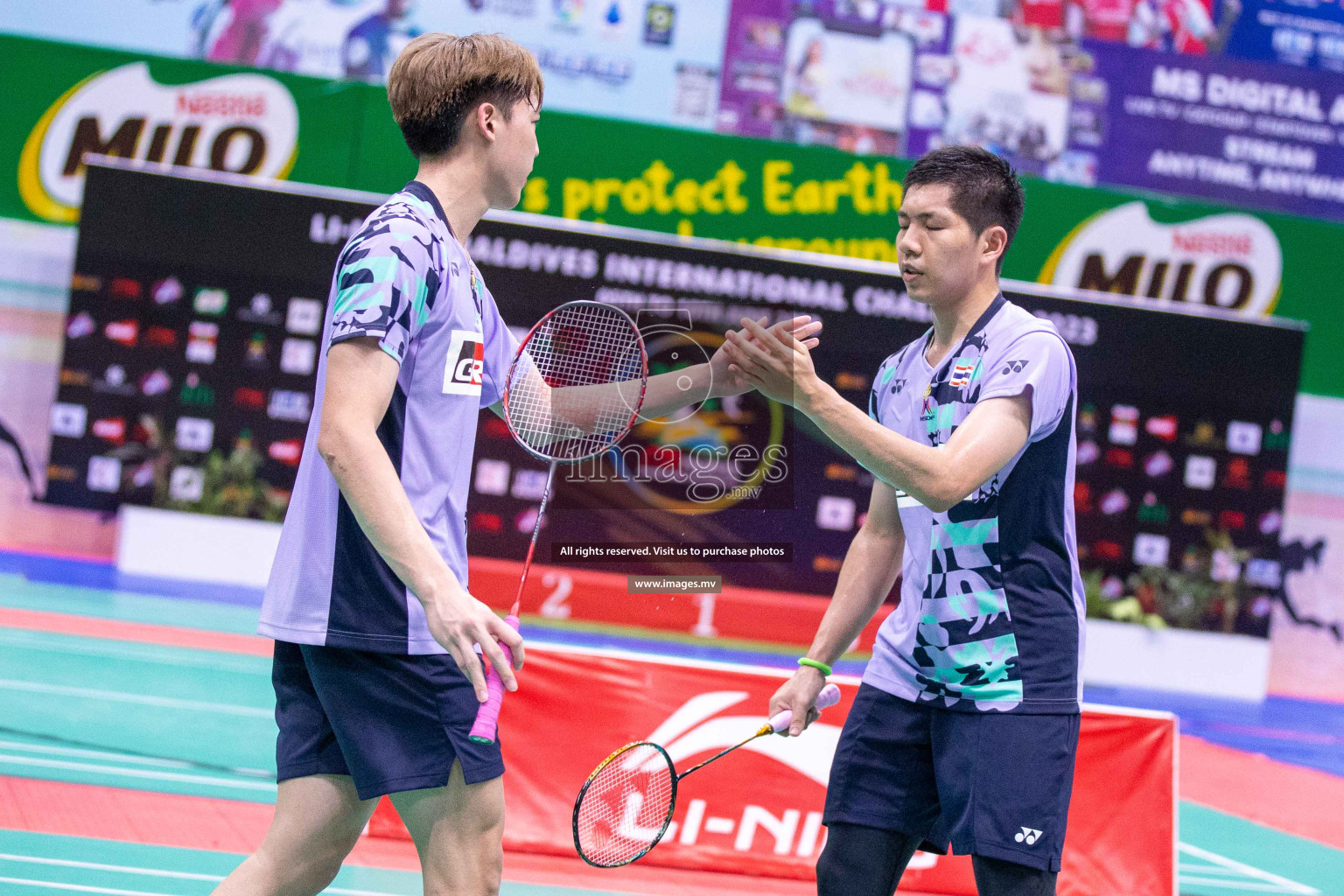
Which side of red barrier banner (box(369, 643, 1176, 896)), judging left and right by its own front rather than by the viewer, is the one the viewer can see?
front

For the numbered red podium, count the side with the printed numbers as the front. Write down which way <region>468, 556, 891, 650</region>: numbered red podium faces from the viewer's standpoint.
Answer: facing the viewer

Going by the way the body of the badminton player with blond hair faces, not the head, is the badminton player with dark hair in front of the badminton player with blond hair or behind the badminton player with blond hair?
in front

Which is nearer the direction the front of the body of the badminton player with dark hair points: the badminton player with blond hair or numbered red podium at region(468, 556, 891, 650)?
the badminton player with blond hair

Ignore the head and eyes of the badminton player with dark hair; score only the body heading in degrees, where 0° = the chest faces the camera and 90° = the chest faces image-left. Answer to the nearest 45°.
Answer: approximately 45°

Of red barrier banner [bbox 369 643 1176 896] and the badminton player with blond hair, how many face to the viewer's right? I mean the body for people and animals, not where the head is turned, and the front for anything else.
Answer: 1

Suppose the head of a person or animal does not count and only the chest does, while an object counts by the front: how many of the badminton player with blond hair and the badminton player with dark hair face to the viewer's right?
1

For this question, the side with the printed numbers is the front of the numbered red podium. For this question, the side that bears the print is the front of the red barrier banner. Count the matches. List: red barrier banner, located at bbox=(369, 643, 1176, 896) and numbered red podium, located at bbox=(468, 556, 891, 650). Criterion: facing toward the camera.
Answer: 2

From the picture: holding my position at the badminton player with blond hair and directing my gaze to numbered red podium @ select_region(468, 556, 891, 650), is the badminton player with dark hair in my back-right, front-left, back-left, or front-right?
front-right

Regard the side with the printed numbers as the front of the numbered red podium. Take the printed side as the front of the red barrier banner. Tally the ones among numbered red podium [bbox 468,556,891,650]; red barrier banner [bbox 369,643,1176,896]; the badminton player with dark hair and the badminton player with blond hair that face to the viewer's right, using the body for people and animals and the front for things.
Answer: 1

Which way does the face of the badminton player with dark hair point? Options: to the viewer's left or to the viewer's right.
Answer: to the viewer's left

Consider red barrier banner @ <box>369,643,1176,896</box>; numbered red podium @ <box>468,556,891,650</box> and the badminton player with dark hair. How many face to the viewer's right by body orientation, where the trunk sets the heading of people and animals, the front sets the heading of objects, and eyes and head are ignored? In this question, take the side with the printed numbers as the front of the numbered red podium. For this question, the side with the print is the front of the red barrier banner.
0

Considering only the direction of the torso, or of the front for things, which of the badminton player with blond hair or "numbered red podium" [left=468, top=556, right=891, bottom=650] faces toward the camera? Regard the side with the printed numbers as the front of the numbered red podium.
the numbered red podium

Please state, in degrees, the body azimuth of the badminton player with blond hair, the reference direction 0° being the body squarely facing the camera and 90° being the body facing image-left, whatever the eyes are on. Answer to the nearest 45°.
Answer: approximately 270°

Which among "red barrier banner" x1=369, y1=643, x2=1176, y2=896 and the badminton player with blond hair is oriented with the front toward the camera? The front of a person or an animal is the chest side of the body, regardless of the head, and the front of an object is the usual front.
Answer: the red barrier banner

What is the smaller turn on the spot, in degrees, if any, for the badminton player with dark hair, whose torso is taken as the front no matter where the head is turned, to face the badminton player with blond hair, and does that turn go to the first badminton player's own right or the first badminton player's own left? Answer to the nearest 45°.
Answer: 0° — they already face them

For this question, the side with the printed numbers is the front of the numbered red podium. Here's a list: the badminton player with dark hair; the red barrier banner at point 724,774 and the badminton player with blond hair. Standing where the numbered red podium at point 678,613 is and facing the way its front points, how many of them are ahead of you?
3
